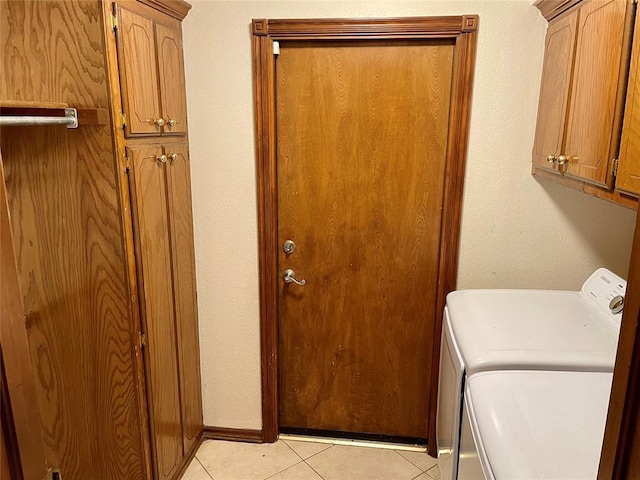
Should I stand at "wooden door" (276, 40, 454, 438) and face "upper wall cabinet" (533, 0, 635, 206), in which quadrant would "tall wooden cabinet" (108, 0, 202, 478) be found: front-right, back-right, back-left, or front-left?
back-right

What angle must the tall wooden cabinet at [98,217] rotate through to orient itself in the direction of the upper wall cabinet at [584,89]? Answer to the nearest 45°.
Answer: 0° — it already faces it

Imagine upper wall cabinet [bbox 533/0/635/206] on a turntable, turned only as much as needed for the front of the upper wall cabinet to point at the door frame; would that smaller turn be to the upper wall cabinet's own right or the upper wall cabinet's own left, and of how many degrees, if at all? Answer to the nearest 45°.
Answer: approximately 45° to the upper wall cabinet's own right

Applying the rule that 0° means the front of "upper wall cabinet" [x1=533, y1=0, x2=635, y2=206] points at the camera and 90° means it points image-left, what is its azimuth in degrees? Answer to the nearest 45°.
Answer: approximately 45°

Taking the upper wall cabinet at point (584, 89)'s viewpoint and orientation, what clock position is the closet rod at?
The closet rod is roughly at 12 o'clock from the upper wall cabinet.

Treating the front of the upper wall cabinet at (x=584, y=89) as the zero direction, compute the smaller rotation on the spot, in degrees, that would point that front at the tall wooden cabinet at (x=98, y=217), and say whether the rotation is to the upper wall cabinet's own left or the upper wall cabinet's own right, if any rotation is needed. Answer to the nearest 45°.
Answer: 0° — it already faces it
